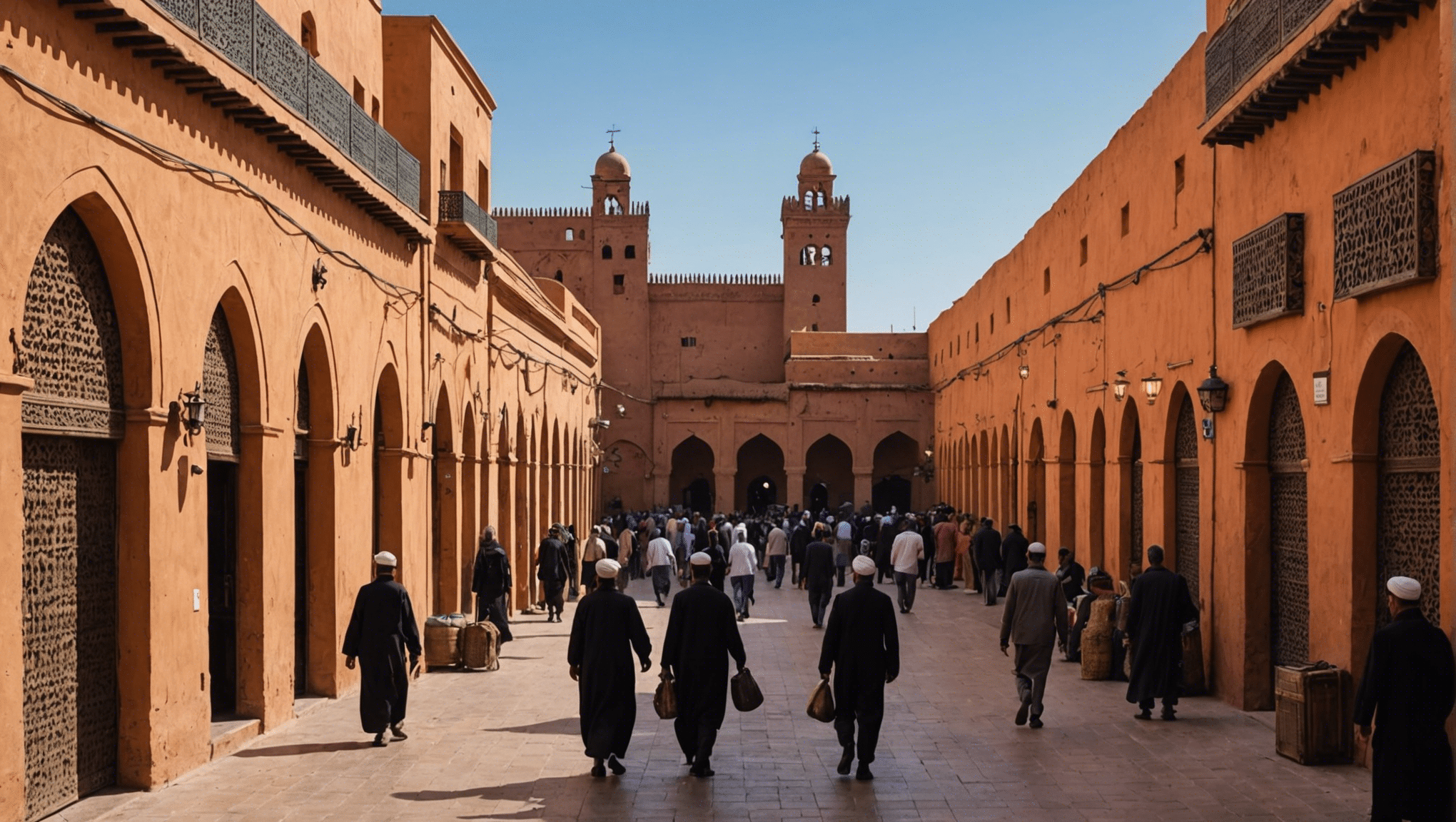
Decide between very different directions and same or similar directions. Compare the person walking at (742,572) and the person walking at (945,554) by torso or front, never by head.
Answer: same or similar directions

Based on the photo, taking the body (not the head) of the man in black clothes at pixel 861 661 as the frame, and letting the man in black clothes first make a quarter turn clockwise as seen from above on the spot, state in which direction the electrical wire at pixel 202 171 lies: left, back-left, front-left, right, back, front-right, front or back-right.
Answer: back

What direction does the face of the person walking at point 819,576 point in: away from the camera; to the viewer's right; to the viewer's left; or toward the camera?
away from the camera

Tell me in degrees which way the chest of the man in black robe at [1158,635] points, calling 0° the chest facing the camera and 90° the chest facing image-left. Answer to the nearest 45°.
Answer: approximately 180°
